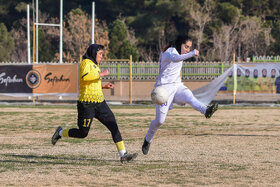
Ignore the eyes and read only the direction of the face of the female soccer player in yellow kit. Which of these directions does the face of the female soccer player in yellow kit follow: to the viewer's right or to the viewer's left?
to the viewer's right

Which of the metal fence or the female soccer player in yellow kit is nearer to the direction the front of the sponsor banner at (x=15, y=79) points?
the female soccer player in yellow kit

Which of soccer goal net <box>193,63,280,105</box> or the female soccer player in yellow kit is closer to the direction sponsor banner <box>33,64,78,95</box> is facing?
the female soccer player in yellow kit

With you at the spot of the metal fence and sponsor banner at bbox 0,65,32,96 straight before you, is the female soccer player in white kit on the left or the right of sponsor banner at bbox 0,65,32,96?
left

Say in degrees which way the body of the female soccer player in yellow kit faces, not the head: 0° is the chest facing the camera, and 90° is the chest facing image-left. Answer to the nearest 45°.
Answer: approximately 270°

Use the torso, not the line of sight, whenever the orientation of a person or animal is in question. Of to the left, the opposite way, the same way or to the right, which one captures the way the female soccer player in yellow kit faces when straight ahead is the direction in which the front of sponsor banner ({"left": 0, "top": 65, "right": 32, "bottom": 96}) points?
to the left

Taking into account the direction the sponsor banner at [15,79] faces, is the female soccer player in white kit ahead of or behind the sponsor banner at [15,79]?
ahead

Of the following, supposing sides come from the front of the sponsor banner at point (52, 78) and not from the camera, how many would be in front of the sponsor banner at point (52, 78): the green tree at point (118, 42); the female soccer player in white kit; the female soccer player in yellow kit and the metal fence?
2

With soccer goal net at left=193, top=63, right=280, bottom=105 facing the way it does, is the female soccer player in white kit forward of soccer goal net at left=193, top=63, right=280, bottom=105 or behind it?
forward
